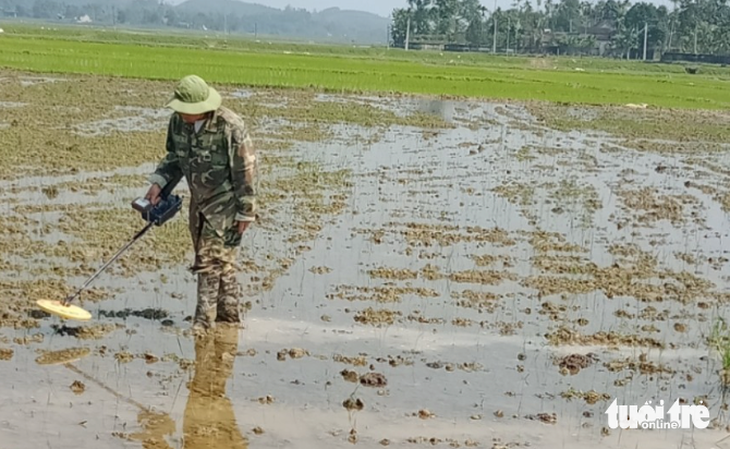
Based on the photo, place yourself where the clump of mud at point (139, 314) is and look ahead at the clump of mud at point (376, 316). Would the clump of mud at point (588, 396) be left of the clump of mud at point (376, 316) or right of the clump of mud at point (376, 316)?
right

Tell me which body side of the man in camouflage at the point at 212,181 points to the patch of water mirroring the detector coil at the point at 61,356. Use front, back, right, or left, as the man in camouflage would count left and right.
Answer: front

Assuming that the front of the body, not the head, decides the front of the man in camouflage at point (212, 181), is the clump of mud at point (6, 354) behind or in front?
in front

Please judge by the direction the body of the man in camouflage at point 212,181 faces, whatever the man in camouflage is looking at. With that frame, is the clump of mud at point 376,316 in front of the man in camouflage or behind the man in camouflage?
behind

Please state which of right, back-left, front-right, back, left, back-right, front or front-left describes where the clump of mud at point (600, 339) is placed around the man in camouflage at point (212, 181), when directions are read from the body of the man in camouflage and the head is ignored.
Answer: back-left

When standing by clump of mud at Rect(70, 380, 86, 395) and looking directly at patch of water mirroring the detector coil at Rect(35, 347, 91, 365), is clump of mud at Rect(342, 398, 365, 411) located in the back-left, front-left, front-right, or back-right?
back-right

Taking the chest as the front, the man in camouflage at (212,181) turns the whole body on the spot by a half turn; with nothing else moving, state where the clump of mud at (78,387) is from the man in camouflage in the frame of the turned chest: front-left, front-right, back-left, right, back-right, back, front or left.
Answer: back

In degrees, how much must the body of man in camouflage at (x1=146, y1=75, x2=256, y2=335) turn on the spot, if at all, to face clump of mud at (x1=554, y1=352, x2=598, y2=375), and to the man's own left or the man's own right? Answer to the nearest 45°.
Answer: approximately 135° to the man's own left

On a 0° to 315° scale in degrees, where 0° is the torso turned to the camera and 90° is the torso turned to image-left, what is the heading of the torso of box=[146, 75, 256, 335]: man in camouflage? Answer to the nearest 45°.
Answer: approximately 45°
